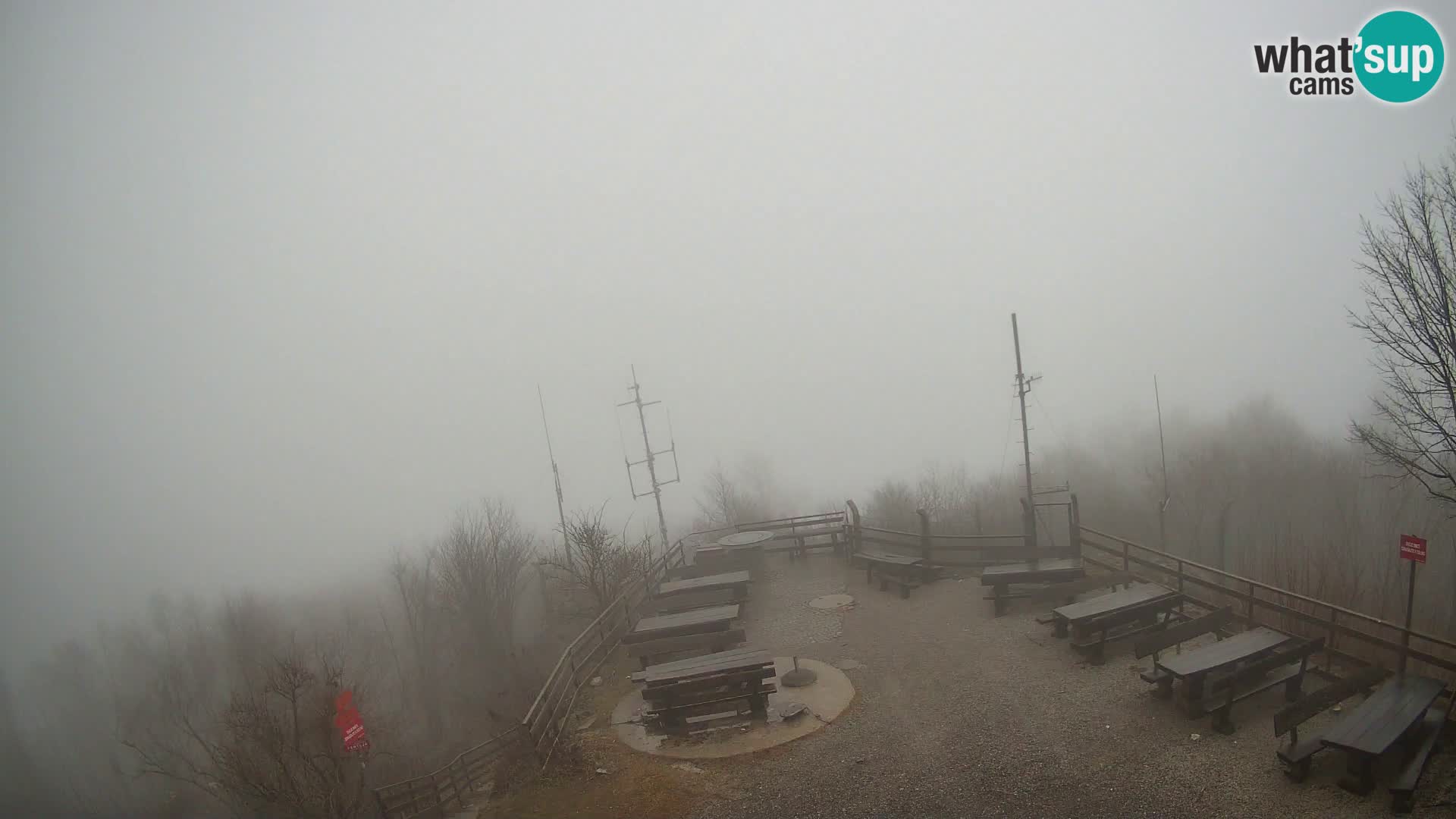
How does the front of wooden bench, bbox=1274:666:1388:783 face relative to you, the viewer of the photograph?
facing the viewer and to the right of the viewer

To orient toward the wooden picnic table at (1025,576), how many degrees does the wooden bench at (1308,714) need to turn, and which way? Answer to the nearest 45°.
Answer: approximately 180°

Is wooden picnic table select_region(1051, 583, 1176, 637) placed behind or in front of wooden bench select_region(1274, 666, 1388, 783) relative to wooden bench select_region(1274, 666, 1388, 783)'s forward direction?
behind

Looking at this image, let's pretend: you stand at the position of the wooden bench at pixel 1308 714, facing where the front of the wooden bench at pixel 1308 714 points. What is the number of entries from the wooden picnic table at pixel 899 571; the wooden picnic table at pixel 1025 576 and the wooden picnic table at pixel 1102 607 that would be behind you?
3

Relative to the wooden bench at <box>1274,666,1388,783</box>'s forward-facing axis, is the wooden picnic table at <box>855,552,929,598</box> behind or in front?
behind

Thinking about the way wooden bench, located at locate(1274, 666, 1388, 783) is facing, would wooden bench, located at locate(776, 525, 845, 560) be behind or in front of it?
behind

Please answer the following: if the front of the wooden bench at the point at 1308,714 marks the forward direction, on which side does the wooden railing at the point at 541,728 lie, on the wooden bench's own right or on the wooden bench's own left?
on the wooden bench's own right

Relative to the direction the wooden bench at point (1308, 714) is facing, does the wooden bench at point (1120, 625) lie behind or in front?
behind

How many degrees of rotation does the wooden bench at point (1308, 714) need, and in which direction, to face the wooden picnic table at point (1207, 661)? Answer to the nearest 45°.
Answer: approximately 180°

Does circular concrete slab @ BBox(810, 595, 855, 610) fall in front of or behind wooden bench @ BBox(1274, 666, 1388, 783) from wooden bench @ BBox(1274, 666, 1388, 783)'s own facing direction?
behind

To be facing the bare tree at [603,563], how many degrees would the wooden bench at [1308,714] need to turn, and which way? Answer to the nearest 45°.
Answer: approximately 135° to its right
